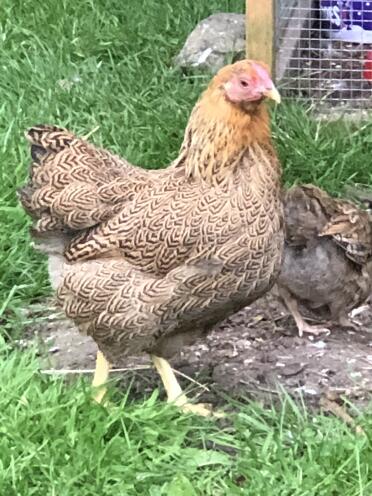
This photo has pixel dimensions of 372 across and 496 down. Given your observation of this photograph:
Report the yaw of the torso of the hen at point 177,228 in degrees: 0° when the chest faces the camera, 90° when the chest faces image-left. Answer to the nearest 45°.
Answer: approximately 270°

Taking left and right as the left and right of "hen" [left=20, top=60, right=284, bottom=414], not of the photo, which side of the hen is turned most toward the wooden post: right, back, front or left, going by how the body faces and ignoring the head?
left

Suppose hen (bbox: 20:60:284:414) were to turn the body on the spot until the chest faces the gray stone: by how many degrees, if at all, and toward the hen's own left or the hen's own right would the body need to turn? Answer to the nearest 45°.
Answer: approximately 90° to the hen's own left

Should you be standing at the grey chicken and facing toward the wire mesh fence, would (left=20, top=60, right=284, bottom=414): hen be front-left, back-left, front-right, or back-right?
back-left

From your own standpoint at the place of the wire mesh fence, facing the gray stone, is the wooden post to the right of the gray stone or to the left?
left

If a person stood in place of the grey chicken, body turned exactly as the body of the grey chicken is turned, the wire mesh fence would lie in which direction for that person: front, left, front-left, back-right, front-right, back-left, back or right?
left

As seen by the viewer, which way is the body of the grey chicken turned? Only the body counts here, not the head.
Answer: to the viewer's right

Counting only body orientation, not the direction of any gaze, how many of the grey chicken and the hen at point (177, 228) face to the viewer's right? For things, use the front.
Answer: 2

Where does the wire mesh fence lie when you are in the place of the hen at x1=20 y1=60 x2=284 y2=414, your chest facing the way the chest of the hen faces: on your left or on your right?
on your left
